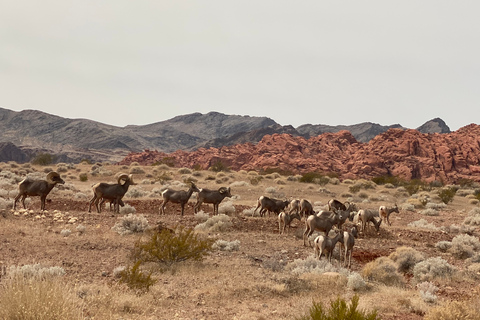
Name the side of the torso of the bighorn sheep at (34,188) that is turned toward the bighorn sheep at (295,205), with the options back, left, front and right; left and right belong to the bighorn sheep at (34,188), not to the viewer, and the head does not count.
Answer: front

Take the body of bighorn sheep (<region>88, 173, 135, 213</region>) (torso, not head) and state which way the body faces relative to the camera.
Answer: to the viewer's right

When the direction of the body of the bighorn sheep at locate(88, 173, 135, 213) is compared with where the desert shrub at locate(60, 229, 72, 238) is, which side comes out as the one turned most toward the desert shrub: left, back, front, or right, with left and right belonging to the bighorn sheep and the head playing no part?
right

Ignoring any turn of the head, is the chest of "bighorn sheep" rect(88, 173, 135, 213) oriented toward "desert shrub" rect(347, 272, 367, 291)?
no

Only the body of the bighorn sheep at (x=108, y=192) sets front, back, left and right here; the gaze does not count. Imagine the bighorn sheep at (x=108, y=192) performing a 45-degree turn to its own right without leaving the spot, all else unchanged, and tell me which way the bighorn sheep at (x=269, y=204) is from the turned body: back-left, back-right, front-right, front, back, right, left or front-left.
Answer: front-left

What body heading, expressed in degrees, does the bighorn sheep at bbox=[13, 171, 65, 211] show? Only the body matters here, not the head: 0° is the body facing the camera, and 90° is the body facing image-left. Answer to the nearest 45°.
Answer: approximately 270°
